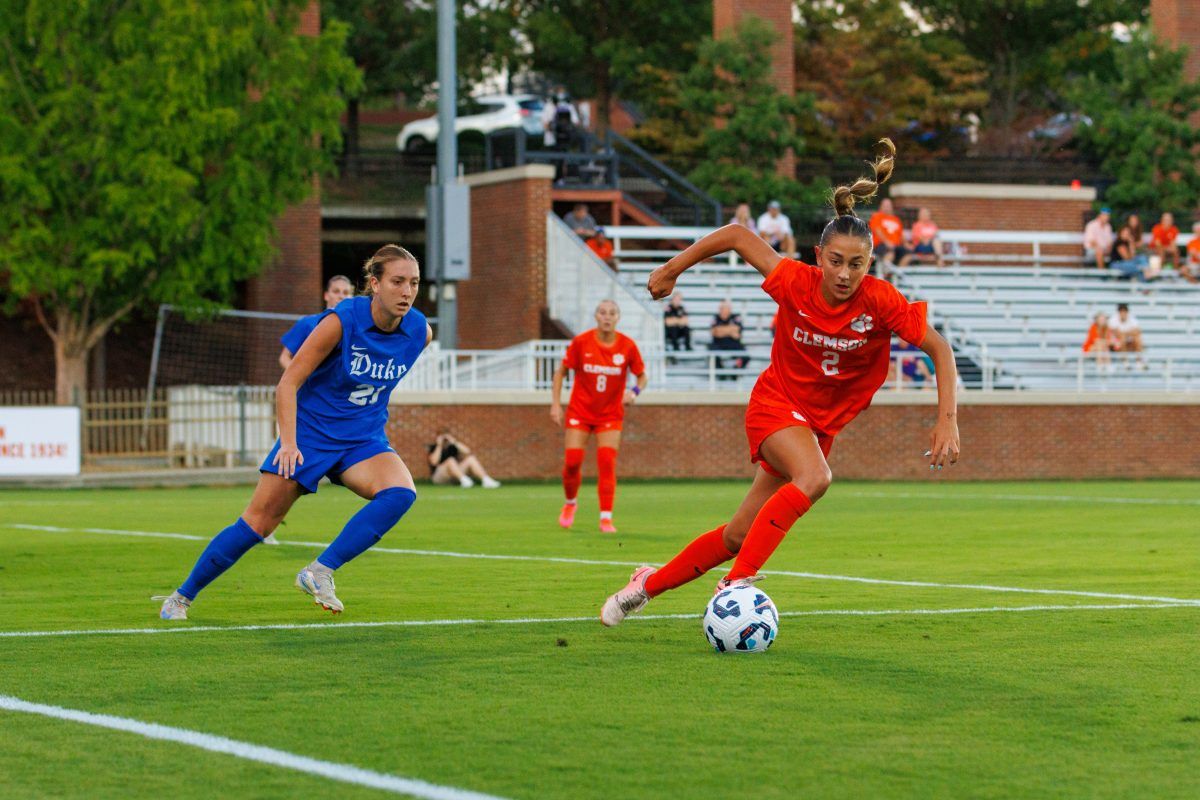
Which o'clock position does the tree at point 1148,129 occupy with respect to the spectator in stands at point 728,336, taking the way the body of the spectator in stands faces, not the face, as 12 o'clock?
The tree is roughly at 7 o'clock from the spectator in stands.

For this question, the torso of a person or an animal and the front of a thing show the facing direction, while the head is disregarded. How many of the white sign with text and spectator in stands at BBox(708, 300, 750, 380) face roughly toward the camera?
2

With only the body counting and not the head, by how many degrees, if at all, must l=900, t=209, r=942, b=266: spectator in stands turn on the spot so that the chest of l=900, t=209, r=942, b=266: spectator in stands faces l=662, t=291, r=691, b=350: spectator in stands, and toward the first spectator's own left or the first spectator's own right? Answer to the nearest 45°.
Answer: approximately 45° to the first spectator's own right

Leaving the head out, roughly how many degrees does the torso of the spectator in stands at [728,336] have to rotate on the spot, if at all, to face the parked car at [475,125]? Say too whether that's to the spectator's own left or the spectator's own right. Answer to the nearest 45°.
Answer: approximately 180°

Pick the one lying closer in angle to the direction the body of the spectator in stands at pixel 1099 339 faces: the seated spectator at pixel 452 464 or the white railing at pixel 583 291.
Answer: the seated spectator

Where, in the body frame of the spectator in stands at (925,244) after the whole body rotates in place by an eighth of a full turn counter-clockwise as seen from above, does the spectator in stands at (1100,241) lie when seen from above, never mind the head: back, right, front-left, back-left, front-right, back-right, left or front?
left

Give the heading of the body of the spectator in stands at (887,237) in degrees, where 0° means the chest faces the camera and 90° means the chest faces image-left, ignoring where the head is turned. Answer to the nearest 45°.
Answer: approximately 0°

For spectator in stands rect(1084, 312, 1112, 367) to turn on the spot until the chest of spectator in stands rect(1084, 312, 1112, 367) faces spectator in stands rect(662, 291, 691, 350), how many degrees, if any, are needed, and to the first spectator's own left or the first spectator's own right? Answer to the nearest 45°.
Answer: approximately 90° to the first spectator's own right

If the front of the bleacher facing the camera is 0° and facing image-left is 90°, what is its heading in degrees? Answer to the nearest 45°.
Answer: approximately 0°

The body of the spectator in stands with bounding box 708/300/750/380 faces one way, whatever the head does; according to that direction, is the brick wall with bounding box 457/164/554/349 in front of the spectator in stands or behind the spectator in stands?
behind
